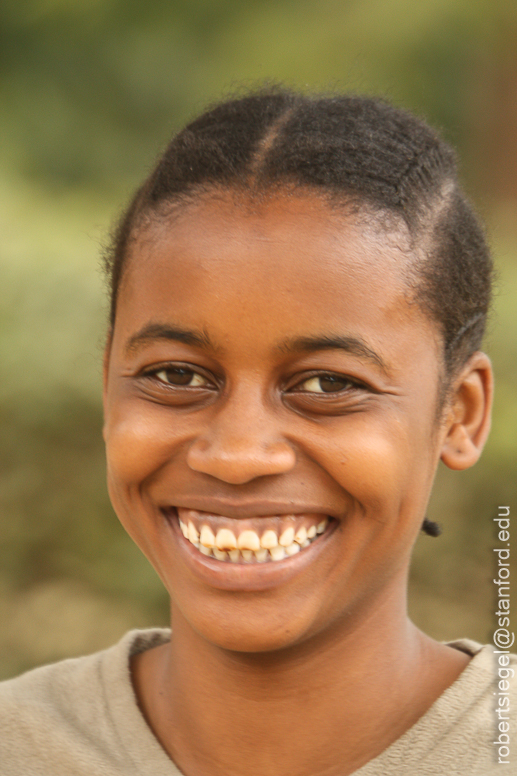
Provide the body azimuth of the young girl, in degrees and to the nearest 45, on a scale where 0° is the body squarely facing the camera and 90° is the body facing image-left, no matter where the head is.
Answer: approximately 0°
